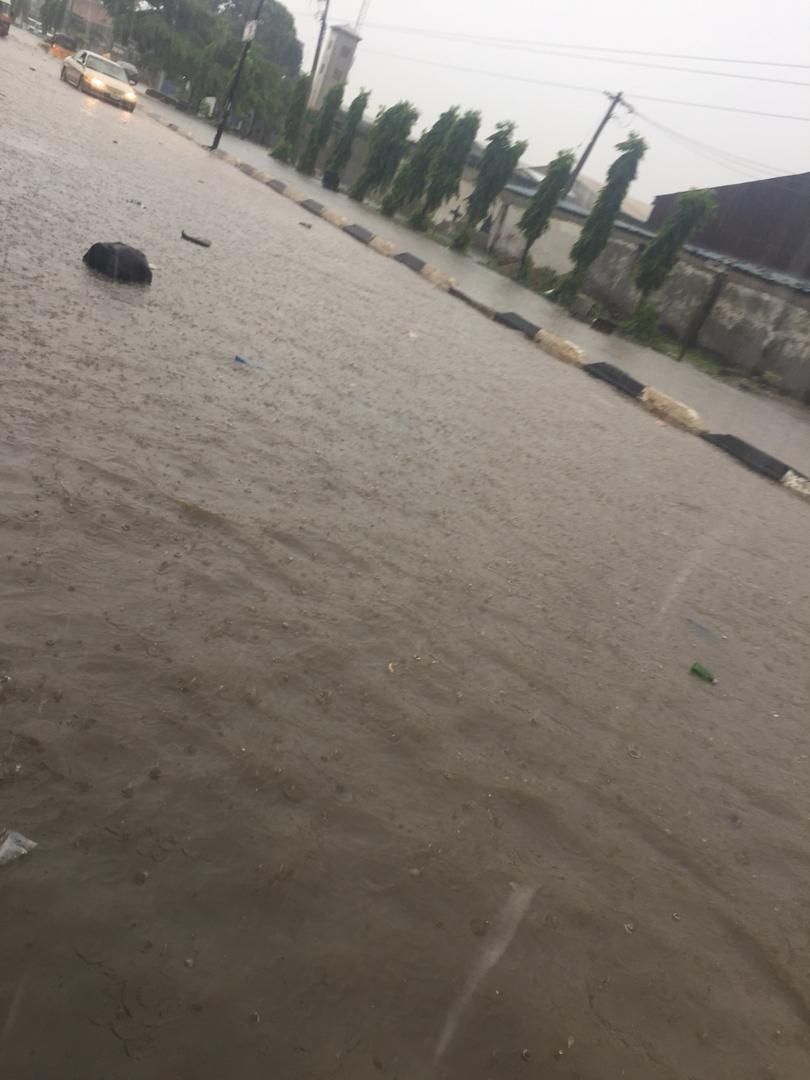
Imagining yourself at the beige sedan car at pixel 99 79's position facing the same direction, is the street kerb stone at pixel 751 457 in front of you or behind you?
in front

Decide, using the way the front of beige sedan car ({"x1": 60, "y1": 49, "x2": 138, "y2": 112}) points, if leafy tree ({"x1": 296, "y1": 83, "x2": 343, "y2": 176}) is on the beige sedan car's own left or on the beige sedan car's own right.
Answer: on the beige sedan car's own left

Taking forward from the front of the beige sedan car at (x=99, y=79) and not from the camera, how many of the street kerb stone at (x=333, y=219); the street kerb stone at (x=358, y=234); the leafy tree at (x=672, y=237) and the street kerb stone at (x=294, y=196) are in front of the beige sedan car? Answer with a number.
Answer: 4

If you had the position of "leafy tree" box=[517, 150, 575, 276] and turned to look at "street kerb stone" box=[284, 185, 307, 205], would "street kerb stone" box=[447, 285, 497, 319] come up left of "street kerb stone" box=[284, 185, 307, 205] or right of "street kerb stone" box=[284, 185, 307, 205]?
left

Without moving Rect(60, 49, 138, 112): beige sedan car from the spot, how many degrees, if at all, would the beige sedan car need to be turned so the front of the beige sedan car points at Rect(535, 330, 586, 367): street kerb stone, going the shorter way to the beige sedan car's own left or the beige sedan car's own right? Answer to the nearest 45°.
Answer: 0° — it already faces it

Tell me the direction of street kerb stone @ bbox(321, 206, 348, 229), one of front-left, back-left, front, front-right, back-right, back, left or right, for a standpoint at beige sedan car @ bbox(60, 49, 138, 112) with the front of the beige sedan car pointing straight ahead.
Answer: front

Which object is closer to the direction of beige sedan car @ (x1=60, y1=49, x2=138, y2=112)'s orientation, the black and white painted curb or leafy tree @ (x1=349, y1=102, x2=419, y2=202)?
the black and white painted curb

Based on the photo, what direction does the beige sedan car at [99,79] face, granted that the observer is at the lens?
facing the viewer and to the right of the viewer

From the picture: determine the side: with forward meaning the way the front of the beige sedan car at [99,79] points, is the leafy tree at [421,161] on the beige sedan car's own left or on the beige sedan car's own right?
on the beige sedan car's own left

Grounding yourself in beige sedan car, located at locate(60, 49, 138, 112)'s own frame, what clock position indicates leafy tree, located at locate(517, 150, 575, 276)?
The leafy tree is roughly at 11 o'clock from the beige sedan car.

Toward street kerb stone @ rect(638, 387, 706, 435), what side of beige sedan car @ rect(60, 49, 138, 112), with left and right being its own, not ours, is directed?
front

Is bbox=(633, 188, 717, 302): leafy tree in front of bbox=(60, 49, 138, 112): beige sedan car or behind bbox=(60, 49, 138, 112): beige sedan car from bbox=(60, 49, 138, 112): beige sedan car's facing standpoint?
in front

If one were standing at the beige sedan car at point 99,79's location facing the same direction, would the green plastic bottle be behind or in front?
in front

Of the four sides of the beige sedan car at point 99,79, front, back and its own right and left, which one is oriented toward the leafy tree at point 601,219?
front

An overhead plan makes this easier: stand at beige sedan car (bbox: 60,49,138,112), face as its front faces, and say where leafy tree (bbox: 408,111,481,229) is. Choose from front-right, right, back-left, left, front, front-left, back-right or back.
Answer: front-left
